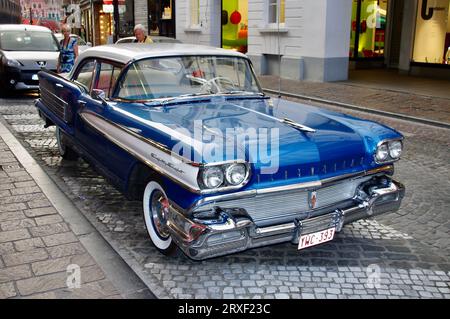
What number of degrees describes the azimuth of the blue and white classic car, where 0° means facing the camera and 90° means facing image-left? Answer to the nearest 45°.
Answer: approximately 315°

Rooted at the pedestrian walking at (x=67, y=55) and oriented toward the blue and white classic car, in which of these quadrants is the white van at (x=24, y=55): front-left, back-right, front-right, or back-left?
back-right

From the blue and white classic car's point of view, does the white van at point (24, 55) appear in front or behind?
behind

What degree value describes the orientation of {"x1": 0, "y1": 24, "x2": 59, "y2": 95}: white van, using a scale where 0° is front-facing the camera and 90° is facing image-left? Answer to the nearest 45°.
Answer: approximately 315°
